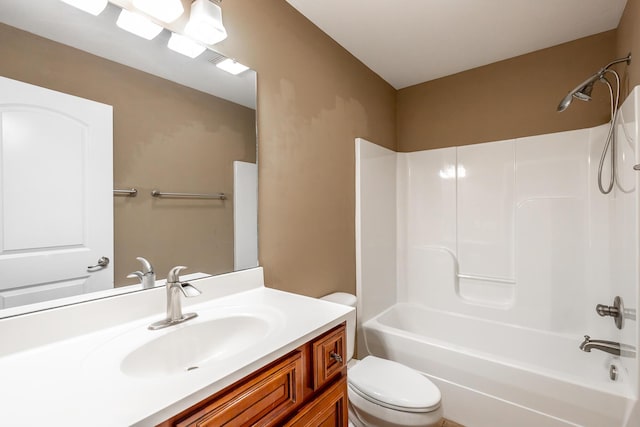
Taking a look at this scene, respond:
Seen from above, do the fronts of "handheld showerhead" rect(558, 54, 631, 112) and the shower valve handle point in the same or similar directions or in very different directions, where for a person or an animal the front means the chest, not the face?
same or similar directions

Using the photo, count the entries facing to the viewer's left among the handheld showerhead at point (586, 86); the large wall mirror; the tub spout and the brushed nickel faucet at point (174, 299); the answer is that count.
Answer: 2

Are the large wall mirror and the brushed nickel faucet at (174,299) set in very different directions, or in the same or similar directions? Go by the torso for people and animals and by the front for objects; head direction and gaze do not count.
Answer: same or similar directions

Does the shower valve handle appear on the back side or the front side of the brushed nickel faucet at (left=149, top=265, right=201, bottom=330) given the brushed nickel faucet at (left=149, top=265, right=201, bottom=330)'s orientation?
on the front side

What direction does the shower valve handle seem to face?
to the viewer's left

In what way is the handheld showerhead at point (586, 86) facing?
to the viewer's left

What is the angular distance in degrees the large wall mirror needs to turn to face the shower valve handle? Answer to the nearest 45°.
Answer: approximately 45° to its left

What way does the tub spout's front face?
to the viewer's left

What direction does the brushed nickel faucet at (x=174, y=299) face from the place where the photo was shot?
facing the viewer and to the right of the viewer

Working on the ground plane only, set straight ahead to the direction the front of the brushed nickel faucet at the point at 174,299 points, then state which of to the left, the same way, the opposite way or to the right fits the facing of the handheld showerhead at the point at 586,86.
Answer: the opposite way
